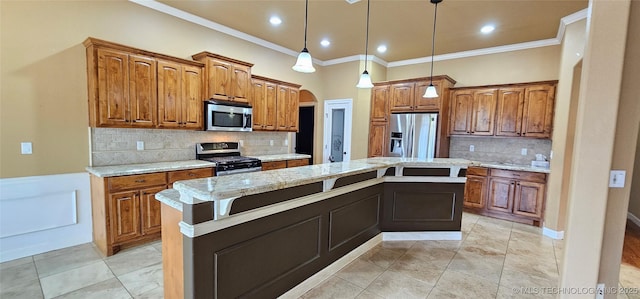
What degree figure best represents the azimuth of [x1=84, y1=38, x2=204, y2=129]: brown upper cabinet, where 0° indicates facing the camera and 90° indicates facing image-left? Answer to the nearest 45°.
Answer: approximately 315°

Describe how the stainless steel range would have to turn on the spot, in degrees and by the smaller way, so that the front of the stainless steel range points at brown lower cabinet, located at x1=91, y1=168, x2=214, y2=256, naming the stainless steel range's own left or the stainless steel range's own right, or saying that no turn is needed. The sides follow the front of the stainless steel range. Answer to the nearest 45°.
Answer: approximately 90° to the stainless steel range's own right

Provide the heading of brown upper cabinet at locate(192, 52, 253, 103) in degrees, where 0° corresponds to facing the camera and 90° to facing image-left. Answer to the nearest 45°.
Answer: approximately 315°

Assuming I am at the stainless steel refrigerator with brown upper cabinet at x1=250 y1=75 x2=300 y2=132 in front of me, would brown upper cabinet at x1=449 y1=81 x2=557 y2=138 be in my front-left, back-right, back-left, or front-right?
back-left

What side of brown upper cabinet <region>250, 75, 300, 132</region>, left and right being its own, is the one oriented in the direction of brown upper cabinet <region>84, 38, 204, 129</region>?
right

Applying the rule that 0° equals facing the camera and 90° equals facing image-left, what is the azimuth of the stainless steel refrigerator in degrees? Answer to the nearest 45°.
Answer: approximately 0°

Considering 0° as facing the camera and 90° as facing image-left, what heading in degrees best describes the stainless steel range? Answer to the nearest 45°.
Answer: approximately 315°

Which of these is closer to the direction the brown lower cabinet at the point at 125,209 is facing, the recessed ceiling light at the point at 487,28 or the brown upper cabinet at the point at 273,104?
the recessed ceiling light
